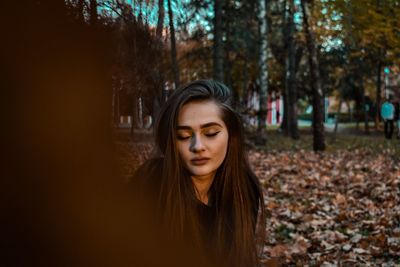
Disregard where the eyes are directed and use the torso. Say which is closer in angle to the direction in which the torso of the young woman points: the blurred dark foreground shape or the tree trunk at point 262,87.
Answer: the blurred dark foreground shape

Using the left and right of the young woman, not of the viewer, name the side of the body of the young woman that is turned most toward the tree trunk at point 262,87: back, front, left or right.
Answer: back

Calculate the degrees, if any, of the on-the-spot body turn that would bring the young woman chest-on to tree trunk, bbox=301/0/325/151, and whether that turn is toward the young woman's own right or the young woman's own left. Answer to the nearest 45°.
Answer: approximately 180°

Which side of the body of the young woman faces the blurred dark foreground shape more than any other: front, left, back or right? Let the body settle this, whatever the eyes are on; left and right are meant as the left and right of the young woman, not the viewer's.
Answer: front

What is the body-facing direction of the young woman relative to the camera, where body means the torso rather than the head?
toward the camera
